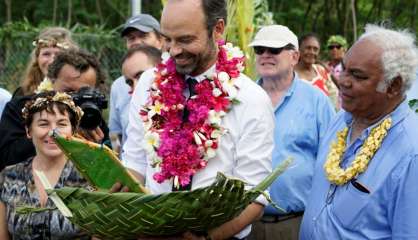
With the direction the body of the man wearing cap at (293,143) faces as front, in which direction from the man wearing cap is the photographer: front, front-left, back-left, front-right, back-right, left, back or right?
front-right

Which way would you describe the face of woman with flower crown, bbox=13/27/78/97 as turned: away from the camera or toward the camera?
toward the camera

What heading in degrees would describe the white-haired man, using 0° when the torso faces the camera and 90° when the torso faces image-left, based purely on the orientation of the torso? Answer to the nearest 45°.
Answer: approximately 45°

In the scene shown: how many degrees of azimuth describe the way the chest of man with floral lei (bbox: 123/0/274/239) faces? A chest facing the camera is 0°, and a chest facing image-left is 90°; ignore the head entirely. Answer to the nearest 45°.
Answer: approximately 45°

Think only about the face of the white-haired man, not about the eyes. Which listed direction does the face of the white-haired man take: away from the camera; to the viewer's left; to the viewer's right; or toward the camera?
to the viewer's left

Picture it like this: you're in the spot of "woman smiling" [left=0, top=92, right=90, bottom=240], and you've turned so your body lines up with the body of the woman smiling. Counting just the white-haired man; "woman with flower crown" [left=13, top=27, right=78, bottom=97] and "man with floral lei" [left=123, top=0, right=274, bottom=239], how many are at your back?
1

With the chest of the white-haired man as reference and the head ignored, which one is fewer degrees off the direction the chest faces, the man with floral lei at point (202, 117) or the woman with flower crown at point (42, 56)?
the man with floral lei

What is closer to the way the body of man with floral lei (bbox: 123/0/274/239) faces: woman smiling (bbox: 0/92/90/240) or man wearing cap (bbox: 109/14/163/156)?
the woman smiling

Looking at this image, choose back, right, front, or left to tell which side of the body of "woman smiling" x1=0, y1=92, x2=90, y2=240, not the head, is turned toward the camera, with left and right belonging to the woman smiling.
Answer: front

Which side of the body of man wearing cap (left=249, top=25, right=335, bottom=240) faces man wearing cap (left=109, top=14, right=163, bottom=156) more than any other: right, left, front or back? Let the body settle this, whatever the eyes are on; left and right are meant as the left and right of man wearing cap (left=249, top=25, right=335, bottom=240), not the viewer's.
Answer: right
